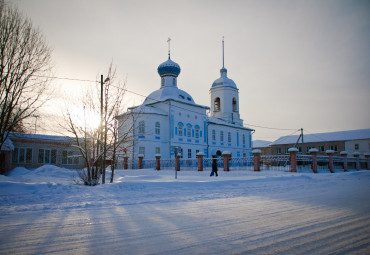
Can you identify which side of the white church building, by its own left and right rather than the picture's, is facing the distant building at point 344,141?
front

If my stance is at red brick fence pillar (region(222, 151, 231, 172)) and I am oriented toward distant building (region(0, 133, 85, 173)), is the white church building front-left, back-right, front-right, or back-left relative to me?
front-right

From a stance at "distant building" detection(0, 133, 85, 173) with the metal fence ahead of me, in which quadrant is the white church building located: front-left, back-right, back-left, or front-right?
front-left

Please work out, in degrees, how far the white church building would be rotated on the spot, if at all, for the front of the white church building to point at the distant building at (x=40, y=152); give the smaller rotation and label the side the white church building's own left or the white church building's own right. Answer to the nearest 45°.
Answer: approximately 135° to the white church building's own left

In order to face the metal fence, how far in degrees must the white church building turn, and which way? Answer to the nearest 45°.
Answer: approximately 90° to its right

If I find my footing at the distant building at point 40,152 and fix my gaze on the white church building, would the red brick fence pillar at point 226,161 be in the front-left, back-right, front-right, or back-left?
front-right

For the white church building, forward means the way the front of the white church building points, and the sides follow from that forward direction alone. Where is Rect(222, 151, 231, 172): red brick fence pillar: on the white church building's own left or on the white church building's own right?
on the white church building's own right
